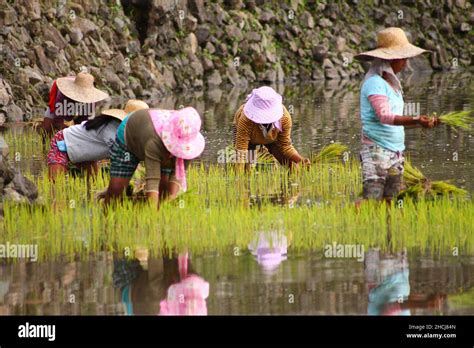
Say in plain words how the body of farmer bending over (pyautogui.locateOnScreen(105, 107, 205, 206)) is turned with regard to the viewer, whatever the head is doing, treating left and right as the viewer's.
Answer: facing the viewer and to the right of the viewer

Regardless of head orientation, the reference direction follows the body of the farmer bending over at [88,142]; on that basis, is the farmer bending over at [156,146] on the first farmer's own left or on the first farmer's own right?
on the first farmer's own right

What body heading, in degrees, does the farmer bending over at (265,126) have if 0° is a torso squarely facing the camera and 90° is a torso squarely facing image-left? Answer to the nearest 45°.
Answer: approximately 0°

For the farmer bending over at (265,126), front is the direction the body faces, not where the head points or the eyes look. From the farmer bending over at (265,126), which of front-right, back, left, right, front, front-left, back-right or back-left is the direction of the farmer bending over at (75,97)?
right

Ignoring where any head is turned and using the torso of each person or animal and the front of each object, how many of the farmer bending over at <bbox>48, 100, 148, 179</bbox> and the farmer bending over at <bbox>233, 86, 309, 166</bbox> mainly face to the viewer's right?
1

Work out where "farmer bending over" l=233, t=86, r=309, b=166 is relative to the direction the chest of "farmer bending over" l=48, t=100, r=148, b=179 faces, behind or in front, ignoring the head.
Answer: in front

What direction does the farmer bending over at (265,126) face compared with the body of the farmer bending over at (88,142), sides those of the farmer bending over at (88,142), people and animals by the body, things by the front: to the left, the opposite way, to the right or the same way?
to the right

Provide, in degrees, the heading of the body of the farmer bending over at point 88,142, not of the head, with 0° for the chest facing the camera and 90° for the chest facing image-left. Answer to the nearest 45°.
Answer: approximately 270°
